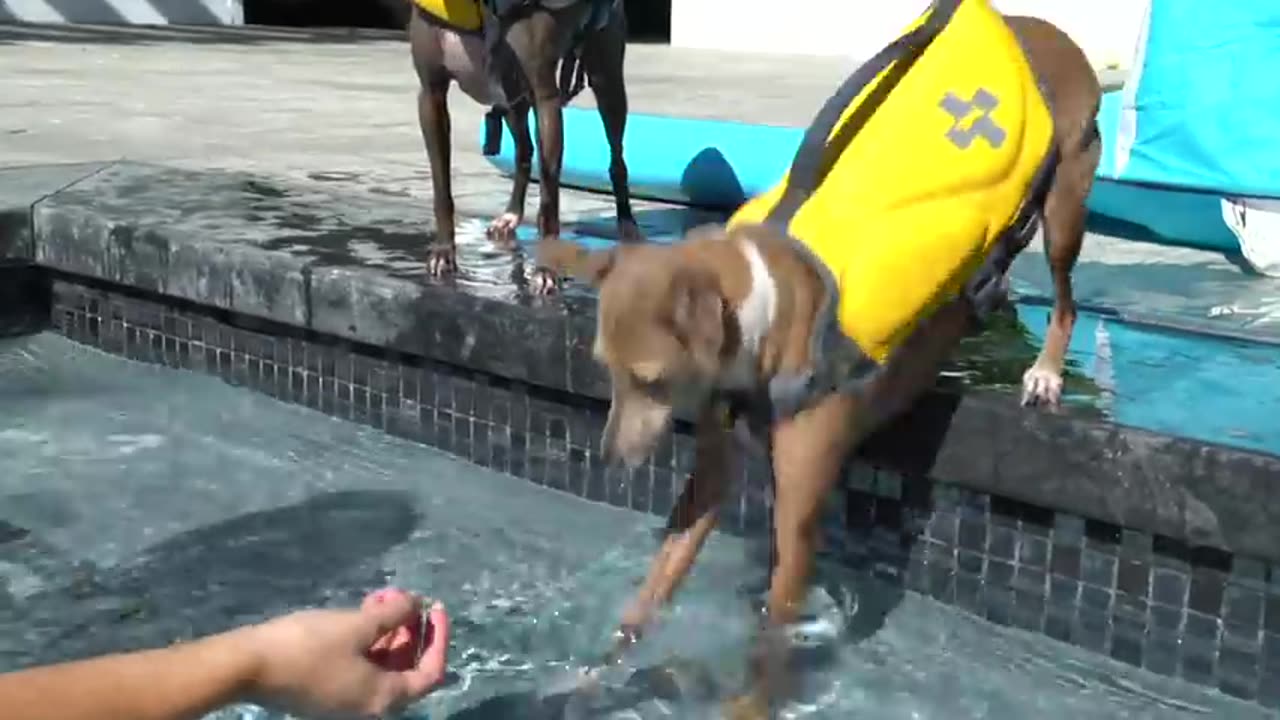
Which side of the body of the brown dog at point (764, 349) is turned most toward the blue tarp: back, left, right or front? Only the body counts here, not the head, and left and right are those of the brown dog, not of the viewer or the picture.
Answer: back

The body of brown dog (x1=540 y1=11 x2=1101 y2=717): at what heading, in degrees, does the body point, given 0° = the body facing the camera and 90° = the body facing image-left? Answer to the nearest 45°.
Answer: approximately 45°

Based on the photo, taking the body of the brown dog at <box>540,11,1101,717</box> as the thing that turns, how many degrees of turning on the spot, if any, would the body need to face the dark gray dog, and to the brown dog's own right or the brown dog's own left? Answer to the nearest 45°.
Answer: approximately 90° to the brown dog's own right
